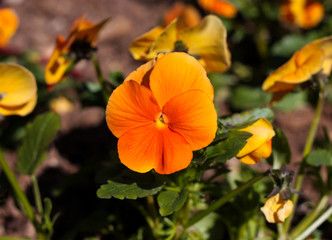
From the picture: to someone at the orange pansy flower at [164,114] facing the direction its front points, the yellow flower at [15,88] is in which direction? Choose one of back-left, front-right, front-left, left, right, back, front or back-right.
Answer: back-right

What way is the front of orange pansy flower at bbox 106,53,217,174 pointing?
toward the camera

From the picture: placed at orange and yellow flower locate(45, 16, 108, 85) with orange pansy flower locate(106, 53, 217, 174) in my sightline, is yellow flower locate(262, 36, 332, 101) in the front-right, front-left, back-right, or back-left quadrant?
front-left

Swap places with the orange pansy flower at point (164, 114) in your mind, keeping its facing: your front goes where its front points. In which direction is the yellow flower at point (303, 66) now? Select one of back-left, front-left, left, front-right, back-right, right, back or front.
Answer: back-left

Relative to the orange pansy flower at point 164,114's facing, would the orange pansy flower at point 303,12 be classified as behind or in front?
behind
